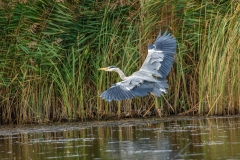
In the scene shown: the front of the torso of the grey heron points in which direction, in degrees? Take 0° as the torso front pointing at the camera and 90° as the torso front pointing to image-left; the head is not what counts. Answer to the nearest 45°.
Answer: approximately 90°
